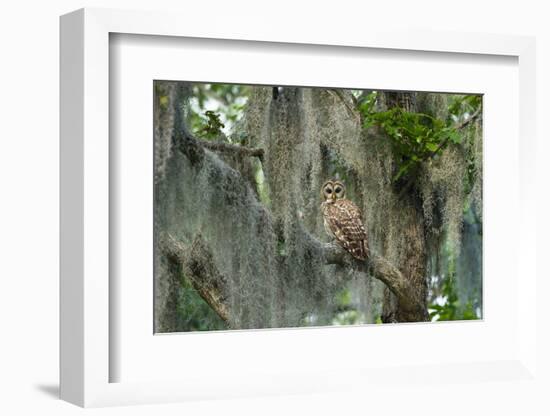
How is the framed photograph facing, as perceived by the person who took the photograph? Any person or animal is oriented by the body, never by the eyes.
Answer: facing the viewer and to the right of the viewer
